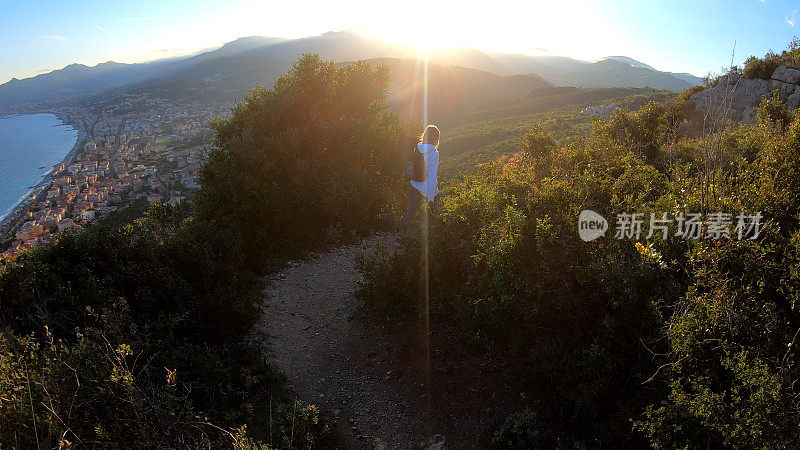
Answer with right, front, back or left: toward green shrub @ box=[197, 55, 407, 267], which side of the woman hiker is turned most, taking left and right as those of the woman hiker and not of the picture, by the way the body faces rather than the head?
left

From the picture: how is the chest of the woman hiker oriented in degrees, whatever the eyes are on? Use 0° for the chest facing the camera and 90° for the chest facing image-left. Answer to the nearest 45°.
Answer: approximately 225°

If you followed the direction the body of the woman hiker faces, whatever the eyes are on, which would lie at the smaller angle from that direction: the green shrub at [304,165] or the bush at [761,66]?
the bush

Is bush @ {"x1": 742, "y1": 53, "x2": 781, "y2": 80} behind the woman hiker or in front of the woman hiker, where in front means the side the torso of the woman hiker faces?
in front
